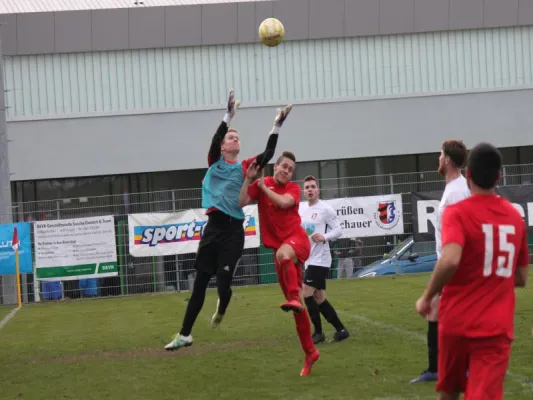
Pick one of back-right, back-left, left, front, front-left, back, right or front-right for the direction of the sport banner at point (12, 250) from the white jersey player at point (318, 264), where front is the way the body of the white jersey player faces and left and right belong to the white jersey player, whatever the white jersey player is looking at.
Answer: right

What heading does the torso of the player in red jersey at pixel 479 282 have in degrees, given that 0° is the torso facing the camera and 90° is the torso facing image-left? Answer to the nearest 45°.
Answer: approximately 135°

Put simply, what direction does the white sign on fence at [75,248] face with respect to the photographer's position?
facing the viewer

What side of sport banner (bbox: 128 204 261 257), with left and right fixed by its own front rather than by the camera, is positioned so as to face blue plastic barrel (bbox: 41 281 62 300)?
right

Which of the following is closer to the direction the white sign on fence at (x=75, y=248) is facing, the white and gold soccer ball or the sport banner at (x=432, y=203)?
the white and gold soccer ball

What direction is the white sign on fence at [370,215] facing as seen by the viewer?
toward the camera

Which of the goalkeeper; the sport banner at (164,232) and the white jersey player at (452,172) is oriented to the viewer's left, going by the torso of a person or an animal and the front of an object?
the white jersey player

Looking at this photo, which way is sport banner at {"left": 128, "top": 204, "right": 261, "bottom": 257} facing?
toward the camera

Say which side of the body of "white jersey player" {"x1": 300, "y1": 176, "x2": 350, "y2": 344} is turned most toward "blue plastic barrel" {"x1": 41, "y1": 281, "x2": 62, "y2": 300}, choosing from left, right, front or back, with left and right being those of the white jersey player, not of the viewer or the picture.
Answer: right

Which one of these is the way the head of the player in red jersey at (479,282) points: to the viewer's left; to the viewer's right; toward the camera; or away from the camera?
away from the camera

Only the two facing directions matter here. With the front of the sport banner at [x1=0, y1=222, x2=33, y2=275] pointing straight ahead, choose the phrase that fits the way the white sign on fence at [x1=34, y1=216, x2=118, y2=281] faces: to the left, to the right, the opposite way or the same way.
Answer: the same way

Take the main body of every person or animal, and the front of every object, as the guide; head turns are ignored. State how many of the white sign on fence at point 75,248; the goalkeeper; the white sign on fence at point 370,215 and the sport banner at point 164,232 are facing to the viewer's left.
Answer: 0

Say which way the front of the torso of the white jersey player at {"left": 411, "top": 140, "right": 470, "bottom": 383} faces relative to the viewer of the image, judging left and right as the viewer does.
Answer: facing to the left of the viewer

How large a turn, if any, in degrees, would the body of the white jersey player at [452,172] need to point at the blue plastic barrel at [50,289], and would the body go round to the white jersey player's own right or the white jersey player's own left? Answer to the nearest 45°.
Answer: approximately 45° to the white jersey player's own right

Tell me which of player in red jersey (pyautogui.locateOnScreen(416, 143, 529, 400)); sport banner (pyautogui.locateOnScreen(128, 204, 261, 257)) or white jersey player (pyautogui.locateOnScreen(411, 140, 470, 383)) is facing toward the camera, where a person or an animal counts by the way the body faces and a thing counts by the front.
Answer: the sport banner

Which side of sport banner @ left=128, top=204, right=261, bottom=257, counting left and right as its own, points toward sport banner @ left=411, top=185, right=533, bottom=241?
left
